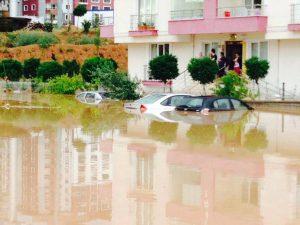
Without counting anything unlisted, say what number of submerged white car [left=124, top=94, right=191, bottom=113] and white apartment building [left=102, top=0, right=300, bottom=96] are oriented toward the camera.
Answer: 1

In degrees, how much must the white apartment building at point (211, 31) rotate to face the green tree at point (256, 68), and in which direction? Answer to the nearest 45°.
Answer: approximately 45° to its left

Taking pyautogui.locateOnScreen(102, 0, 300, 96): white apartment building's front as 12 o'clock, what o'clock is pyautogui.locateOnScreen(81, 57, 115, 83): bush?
The bush is roughly at 4 o'clock from the white apartment building.

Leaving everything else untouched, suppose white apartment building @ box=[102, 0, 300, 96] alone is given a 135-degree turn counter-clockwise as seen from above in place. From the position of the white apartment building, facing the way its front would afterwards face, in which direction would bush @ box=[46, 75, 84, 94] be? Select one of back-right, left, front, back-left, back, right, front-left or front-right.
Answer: left

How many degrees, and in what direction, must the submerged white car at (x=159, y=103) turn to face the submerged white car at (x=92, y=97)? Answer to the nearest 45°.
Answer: approximately 45° to its left

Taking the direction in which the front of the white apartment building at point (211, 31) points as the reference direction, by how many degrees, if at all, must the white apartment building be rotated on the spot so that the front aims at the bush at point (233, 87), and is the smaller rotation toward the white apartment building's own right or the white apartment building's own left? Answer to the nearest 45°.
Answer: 0° — it already faces it

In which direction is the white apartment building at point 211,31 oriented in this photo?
toward the camera
